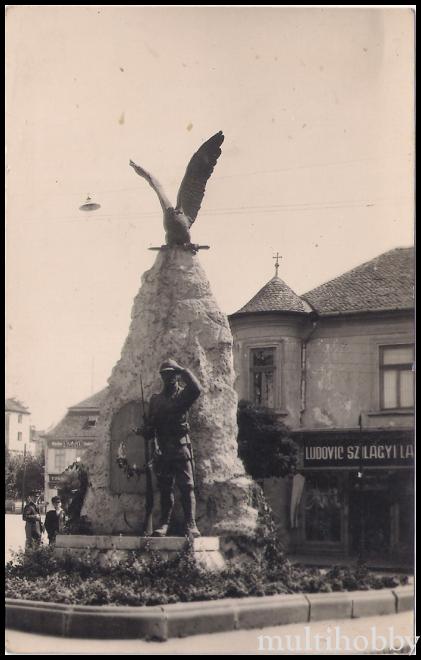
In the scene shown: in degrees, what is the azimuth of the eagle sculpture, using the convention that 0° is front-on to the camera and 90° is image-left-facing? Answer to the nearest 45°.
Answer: approximately 45°

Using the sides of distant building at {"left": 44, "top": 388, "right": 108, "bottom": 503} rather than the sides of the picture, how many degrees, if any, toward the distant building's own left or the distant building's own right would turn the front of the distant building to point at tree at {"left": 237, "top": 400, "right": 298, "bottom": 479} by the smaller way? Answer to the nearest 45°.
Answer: approximately 45° to the distant building's own left

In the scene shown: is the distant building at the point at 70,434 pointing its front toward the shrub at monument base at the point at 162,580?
yes

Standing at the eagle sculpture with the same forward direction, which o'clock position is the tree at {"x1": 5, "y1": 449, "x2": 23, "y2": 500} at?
The tree is roughly at 4 o'clock from the eagle sculpture.

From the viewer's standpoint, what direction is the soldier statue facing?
toward the camera

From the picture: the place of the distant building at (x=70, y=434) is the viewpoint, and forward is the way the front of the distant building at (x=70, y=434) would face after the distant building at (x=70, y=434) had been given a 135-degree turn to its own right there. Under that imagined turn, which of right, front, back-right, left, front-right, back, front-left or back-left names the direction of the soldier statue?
back-left

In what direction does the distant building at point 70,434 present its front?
toward the camera
